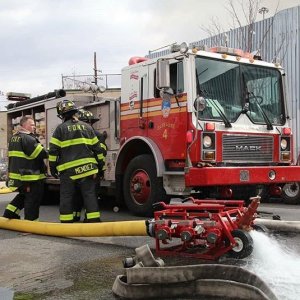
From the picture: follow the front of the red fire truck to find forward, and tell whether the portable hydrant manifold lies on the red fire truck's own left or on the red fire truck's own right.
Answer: on the red fire truck's own right

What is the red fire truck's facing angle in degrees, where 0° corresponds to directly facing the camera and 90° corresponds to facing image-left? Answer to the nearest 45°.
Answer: approximately 315°

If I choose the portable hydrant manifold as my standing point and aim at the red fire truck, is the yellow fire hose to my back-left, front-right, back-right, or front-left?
front-left

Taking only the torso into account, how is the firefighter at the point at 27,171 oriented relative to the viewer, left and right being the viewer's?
facing away from the viewer and to the right of the viewer

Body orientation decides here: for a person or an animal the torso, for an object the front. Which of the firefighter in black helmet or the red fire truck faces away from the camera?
the firefighter in black helmet

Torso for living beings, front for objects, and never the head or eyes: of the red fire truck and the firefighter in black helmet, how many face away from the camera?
1

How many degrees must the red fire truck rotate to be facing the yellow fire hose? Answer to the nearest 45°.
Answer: approximately 90° to its right

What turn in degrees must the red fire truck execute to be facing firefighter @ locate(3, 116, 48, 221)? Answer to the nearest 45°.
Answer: approximately 135° to its right

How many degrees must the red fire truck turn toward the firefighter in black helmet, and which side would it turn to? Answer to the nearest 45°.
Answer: approximately 135° to its right

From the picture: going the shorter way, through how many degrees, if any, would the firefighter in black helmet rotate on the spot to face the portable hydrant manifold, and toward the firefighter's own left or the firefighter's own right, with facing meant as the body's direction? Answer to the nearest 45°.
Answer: approximately 135° to the firefighter's own right

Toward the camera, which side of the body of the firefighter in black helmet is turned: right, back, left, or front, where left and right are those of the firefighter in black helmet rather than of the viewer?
back

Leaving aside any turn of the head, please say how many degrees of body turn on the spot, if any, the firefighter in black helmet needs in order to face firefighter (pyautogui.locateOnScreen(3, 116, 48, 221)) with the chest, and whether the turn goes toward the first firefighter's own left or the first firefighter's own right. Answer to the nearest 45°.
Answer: approximately 90° to the first firefighter's own left
